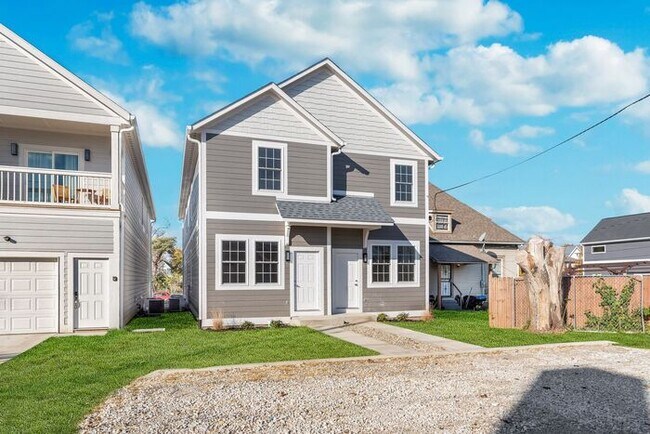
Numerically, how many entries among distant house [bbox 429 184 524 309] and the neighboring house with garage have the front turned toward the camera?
2

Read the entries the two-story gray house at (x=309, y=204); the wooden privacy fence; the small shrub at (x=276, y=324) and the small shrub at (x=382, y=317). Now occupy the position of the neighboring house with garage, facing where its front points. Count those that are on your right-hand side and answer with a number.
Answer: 0

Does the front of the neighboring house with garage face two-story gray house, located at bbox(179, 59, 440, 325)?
no

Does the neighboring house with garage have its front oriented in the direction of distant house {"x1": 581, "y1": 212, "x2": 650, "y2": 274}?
no

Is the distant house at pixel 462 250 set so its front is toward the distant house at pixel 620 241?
no

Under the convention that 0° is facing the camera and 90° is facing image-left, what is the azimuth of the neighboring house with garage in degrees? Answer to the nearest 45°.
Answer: approximately 0°

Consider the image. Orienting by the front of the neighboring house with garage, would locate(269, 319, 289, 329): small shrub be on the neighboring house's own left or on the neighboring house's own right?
on the neighboring house's own left

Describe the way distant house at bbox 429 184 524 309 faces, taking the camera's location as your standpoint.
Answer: facing the viewer
